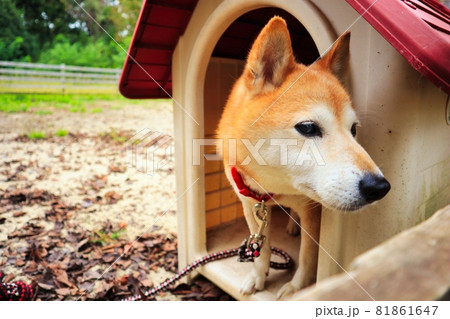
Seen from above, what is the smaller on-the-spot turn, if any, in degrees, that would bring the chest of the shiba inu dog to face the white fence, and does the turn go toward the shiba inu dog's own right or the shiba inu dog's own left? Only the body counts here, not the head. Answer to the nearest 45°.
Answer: approximately 180°

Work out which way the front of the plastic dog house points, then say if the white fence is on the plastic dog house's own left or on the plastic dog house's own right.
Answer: on the plastic dog house's own right

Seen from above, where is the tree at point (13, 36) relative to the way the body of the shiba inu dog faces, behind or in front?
behind

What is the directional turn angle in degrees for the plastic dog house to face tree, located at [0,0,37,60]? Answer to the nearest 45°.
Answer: approximately 90° to its right
